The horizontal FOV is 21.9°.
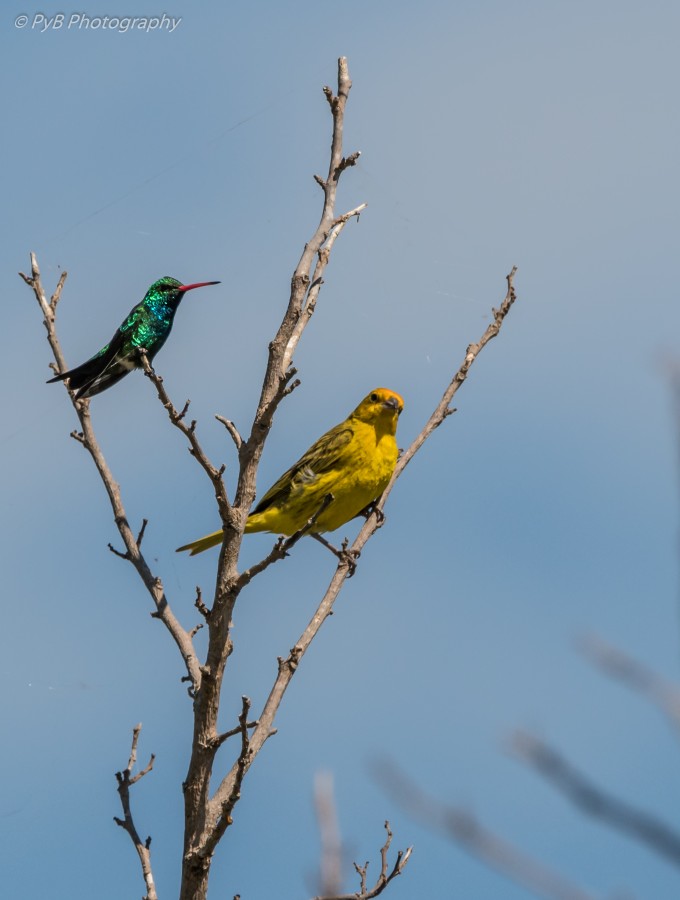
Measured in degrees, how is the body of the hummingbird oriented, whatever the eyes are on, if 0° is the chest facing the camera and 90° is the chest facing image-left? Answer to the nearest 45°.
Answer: approximately 270°
